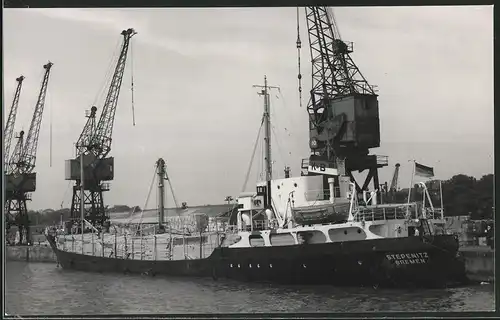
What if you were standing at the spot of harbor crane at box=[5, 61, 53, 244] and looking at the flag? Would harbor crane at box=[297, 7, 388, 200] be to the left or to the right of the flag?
left

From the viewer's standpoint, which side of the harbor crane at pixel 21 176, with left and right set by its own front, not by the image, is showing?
right

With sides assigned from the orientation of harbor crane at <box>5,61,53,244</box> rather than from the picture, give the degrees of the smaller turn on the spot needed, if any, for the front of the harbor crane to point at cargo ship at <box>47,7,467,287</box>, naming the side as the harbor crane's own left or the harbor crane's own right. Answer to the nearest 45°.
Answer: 0° — it already faces it

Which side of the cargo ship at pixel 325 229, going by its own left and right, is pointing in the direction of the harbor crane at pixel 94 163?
front

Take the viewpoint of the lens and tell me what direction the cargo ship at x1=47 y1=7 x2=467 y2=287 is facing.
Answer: facing away from the viewer and to the left of the viewer

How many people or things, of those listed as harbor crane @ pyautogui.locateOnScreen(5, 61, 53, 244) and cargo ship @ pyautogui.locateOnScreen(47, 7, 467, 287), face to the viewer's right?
1
